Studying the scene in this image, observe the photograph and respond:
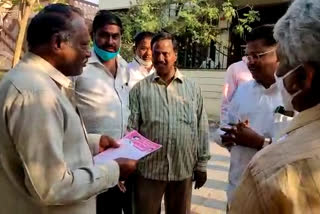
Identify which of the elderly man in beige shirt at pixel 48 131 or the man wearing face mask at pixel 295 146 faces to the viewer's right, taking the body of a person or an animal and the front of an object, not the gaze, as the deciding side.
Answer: the elderly man in beige shirt

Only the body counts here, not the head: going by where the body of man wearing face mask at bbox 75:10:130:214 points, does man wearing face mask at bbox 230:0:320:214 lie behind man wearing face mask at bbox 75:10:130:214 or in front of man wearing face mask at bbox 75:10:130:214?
in front

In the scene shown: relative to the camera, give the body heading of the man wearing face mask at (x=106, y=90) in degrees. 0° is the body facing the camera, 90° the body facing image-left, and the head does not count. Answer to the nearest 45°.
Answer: approximately 315°

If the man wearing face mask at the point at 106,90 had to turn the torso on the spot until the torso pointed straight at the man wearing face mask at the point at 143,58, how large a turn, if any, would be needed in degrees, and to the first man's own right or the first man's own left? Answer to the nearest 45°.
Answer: approximately 135° to the first man's own left

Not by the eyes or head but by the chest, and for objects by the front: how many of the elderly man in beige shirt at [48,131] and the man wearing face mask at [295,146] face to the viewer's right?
1

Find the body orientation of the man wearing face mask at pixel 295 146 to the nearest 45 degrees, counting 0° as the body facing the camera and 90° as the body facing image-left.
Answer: approximately 135°

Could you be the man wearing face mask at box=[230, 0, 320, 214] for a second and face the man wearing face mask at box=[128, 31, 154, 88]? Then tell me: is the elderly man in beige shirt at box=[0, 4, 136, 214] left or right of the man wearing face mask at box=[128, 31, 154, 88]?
left

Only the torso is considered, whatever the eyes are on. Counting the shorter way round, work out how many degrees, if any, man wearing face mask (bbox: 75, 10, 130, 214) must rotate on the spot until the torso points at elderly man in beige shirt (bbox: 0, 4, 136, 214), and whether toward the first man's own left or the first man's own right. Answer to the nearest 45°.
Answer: approximately 45° to the first man's own right

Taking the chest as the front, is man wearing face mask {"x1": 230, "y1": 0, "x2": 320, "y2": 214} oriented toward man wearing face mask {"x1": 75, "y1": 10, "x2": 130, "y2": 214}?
yes

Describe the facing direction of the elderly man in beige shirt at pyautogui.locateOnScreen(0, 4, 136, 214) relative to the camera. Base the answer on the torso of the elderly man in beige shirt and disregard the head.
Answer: to the viewer's right

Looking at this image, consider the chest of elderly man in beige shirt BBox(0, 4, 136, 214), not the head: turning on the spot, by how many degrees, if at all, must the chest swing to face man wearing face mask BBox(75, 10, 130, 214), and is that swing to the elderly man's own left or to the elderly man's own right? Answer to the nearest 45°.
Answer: approximately 90° to the elderly man's own left

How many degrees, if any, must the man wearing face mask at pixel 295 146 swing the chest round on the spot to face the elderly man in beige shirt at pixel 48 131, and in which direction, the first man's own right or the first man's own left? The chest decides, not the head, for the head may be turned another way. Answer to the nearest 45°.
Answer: approximately 45° to the first man's own left

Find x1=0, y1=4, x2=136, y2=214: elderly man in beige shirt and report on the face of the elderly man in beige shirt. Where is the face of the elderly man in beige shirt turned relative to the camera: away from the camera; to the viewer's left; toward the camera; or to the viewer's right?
to the viewer's right
